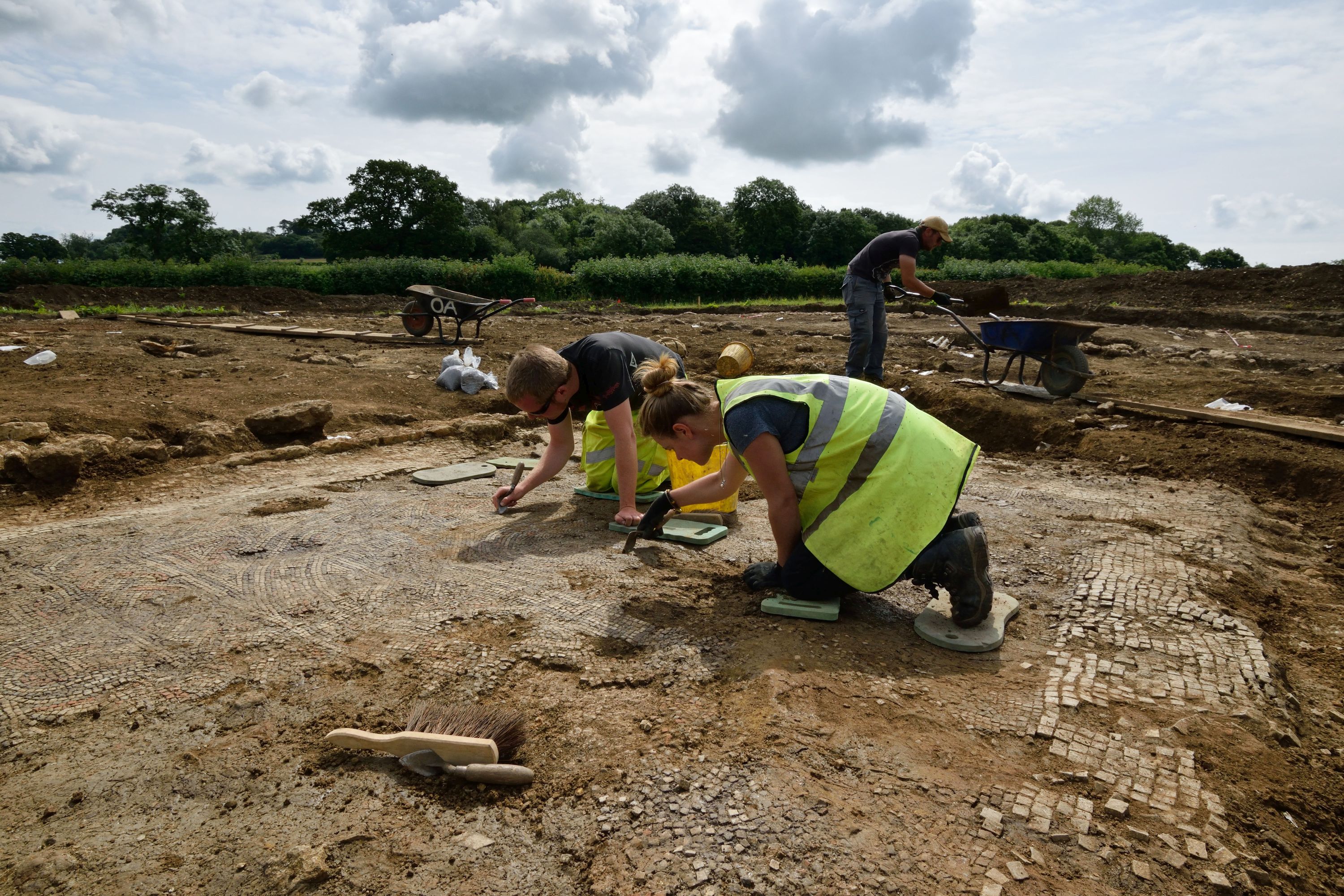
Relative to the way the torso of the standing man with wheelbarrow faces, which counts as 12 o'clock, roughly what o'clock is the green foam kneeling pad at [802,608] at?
The green foam kneeling pad is roughly at 3 o'clock from the standing man with wheelbarrow.

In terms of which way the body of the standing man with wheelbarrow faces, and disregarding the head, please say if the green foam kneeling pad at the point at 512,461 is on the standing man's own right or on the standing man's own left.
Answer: on the standing man's own right

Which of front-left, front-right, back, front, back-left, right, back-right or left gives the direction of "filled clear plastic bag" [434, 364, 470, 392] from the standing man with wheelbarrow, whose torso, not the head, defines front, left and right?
back

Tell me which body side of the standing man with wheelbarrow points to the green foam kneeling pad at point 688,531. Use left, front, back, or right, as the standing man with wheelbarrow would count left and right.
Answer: right

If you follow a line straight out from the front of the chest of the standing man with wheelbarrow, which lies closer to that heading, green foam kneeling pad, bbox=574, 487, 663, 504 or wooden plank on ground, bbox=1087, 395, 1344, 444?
the wooden plank on ground

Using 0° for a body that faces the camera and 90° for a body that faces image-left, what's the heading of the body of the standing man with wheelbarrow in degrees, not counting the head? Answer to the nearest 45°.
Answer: approximately 270°

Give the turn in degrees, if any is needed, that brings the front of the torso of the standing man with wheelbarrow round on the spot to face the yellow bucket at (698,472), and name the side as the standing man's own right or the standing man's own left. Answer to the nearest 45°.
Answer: approximately 90° to the standing man's own right

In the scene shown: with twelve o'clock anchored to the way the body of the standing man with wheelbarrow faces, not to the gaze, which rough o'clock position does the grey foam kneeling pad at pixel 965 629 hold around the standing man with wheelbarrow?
The grey foam kneeling pad is roughly at 3 o'clock from the standing man with wheelbarrow.

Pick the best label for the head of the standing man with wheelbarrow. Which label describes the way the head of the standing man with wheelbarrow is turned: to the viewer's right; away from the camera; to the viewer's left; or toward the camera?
to the viewer's right
